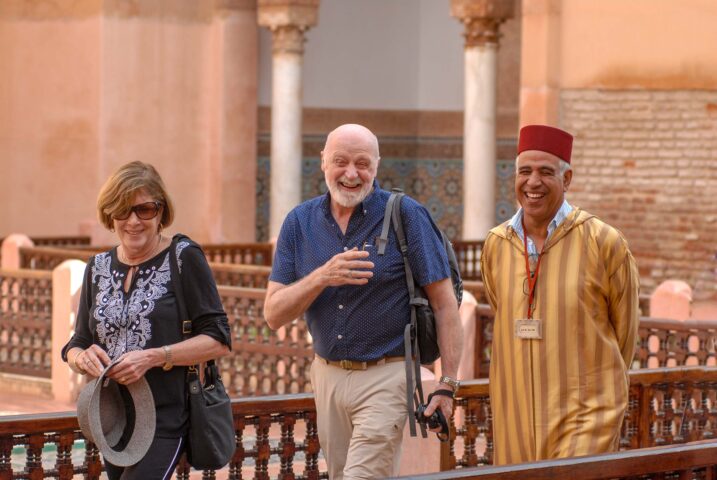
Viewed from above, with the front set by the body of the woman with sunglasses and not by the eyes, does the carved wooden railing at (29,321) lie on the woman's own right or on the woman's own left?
on the woman's own right

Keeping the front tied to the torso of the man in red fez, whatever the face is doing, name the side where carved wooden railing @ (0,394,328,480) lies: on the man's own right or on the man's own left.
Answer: on the man's own right

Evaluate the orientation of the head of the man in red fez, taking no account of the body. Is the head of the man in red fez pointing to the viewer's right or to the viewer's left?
to the viewer's left

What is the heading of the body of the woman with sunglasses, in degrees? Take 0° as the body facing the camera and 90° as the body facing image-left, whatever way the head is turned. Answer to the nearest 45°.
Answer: approximately 45°

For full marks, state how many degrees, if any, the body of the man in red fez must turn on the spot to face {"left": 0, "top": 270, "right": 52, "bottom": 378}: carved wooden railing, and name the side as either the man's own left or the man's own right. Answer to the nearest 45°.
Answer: approximately 90° to the man's own right

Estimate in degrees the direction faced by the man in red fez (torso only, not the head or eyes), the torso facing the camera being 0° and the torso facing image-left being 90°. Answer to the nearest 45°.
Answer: approximately 45°
